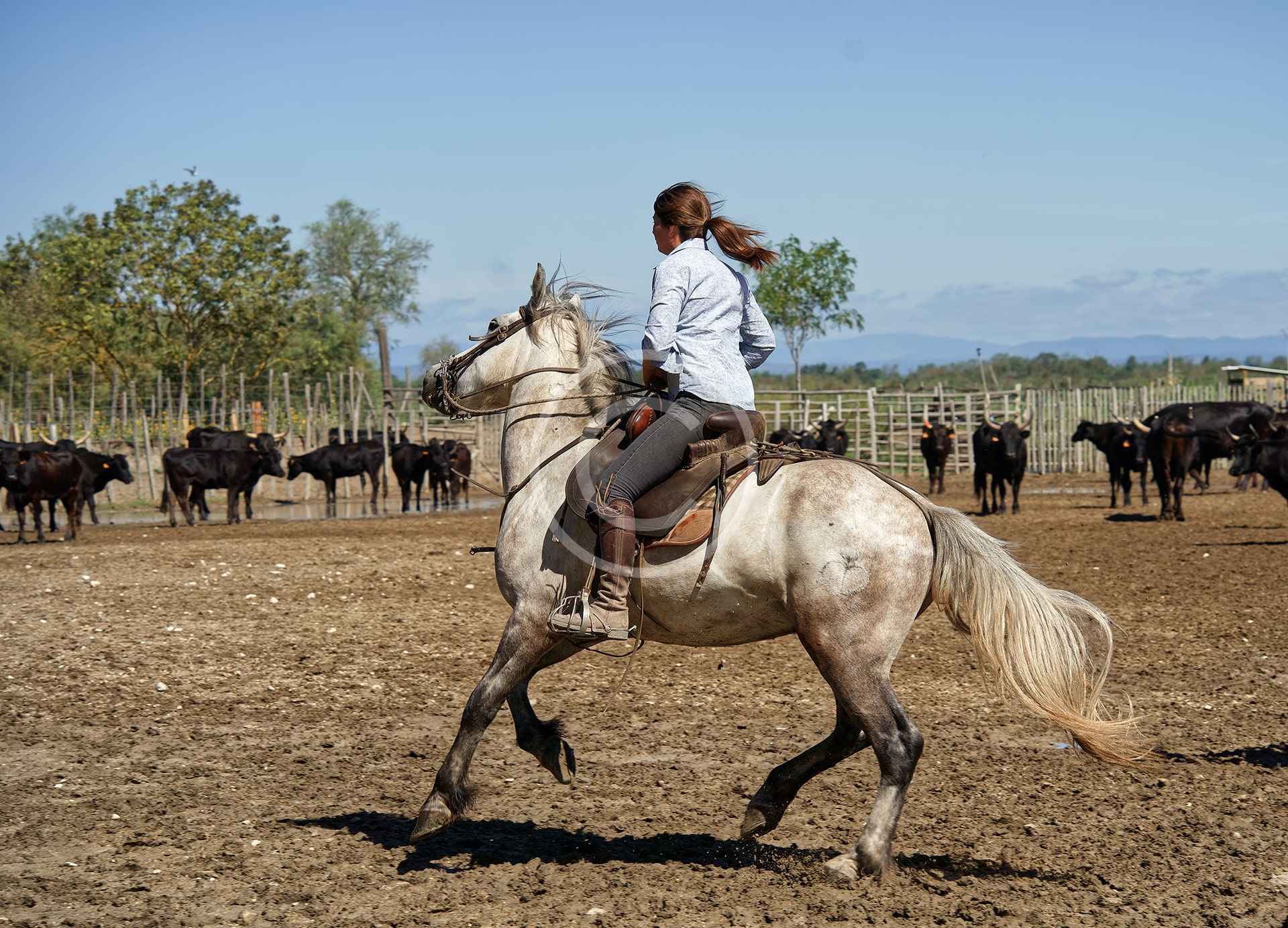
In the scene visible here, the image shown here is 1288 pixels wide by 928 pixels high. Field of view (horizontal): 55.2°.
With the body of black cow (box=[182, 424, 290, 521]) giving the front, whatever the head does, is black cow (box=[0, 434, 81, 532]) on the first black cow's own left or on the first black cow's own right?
on the first black cow's own right

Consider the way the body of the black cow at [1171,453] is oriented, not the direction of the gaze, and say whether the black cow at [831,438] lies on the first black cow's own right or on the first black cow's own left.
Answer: on the first black cow's own right

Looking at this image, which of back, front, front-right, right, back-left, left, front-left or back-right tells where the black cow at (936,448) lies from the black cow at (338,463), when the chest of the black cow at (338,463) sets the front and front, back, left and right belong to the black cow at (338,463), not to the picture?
back

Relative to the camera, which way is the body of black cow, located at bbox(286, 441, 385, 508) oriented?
to the viewer's left

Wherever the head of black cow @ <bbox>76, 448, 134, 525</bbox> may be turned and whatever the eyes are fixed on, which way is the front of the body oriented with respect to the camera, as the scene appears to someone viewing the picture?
to the viewer's right

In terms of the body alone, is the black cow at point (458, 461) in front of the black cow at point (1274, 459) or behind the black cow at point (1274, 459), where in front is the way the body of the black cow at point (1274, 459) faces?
in front

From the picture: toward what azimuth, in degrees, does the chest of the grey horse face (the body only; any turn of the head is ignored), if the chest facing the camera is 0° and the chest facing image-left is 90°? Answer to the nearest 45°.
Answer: approximately 90°

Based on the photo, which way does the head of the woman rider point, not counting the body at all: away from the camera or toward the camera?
away from the camera

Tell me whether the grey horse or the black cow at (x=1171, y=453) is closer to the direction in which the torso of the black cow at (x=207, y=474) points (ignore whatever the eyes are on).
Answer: the black cow

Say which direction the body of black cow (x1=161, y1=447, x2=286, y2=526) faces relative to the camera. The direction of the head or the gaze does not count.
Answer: to the viewer's right

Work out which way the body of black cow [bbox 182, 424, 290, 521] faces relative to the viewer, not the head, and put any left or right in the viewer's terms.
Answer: facing to the right of the viewer

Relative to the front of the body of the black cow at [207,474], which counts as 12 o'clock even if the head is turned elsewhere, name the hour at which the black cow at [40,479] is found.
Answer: the black cow at [40,479] is roughly at 4 o'clock from the black cow at [207,474].

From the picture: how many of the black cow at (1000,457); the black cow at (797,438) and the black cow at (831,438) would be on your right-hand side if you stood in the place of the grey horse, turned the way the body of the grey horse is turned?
3
